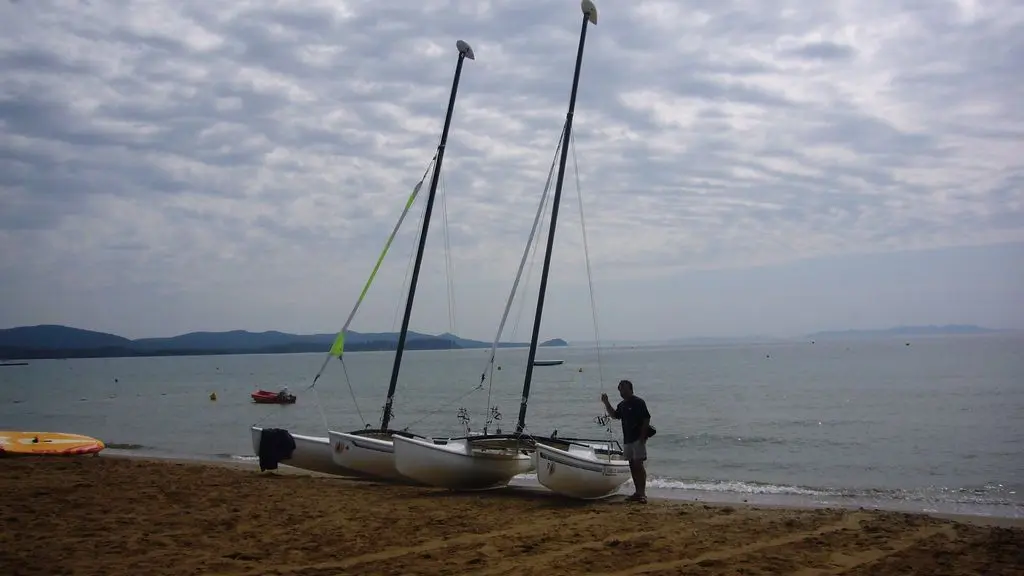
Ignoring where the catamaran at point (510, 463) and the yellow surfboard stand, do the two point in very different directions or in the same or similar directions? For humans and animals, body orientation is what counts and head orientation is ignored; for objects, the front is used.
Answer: very different directions

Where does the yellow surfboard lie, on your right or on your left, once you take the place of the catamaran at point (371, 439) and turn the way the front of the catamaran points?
on your right

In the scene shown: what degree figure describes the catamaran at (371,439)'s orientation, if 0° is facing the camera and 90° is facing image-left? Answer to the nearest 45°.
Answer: approximately 45°
